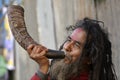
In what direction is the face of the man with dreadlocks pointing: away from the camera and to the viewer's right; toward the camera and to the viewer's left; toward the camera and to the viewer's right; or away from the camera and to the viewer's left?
toward the camera and to the viewer's left

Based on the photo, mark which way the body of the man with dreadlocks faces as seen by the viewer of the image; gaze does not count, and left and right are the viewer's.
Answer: facing the viewer and to the left of the viewer
